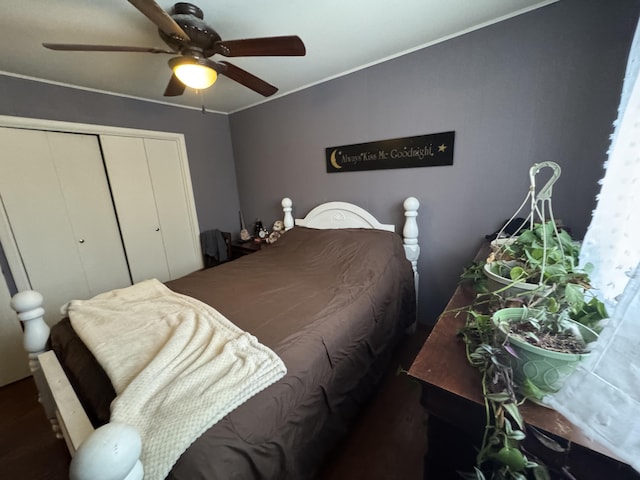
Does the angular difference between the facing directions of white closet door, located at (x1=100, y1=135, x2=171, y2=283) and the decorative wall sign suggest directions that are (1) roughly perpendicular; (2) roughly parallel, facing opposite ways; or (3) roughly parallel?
roughly perpendicular

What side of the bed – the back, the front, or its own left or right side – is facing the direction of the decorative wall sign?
back

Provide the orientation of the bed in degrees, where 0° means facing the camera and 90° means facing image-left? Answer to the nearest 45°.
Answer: approximately 45°

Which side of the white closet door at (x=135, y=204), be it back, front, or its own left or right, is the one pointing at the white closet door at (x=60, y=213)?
right

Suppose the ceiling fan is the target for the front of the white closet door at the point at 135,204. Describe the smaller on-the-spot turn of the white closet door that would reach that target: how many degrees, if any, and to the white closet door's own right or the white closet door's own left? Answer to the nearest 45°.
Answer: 0° — it already faces it

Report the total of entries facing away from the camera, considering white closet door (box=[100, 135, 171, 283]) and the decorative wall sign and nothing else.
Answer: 0

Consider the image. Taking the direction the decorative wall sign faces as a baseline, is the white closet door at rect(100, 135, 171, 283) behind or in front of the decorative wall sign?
in front

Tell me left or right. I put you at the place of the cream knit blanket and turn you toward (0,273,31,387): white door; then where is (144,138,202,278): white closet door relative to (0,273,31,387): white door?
right

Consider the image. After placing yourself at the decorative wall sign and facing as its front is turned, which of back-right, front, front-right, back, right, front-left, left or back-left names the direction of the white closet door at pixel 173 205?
front-right

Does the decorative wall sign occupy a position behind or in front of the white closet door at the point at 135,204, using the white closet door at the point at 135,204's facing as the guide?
in front

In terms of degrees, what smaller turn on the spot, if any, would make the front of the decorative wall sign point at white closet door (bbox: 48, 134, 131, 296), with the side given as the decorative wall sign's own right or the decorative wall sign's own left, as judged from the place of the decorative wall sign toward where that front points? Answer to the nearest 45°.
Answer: approximately 45° to the decorative wall sign's own right

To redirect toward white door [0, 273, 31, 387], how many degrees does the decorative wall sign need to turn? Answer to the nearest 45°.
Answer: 0° — it already faces it

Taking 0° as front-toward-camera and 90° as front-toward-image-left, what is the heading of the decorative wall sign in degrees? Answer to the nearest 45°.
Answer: approximately 45°
